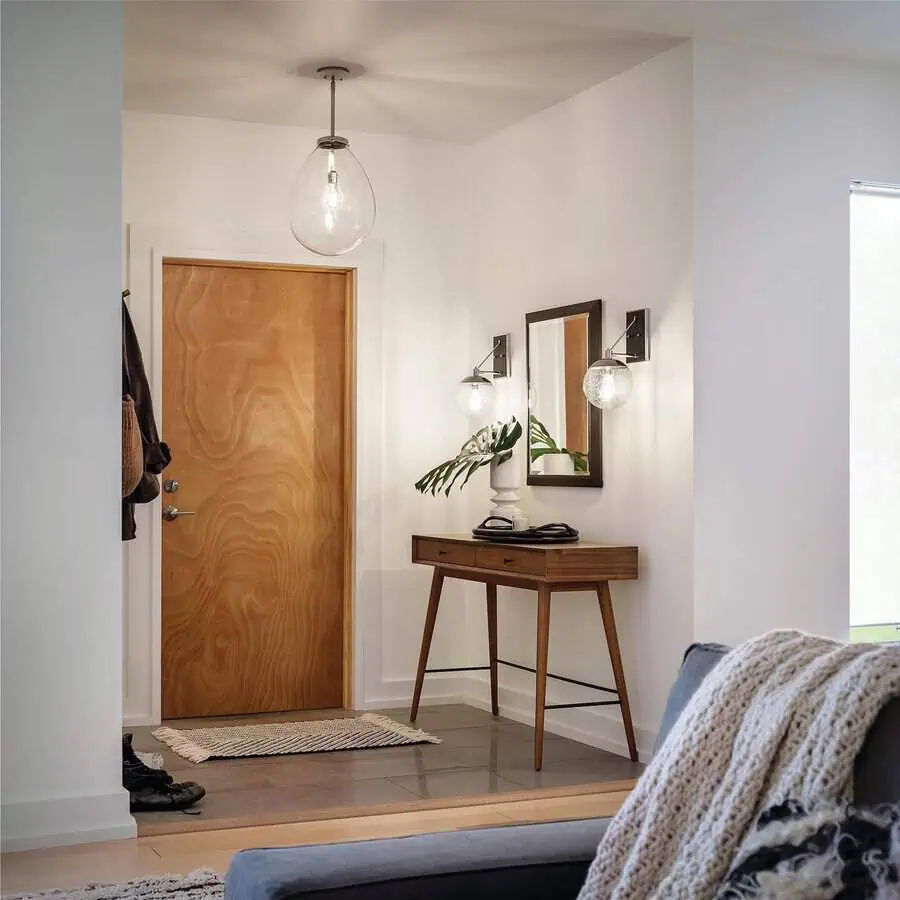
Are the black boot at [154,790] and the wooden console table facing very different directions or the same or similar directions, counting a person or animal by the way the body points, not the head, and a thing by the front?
very different directions

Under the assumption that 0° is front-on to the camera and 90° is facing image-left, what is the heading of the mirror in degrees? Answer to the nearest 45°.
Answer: approximately 45°

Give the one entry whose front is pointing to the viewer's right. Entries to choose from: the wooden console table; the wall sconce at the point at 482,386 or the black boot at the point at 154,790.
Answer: the black boot

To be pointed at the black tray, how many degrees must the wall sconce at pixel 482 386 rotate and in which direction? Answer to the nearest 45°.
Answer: approximately 45° to its left

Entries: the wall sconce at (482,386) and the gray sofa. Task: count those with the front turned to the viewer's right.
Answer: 0

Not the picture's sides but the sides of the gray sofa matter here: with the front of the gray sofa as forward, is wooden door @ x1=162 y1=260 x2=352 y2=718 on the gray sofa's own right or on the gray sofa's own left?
on the gray sofa's own right

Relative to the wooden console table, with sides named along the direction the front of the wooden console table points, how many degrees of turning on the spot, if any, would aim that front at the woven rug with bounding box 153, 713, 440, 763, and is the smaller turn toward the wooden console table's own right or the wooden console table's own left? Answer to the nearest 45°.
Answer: approximately 45° to the wooden console table's own right

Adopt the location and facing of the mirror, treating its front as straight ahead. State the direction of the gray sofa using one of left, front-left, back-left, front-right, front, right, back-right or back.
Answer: front-left

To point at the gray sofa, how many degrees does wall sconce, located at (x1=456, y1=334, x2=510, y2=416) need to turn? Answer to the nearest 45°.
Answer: approximately 45° to its left

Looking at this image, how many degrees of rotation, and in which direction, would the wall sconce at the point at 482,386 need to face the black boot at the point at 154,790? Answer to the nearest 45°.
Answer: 0° — it already faces it

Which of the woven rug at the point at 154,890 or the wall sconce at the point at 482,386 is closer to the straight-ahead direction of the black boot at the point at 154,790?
the wall sconce

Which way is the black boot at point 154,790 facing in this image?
to the viewer's right

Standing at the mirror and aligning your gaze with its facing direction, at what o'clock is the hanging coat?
The hanging coat is roughly at 12 o'clock from the mirror.
